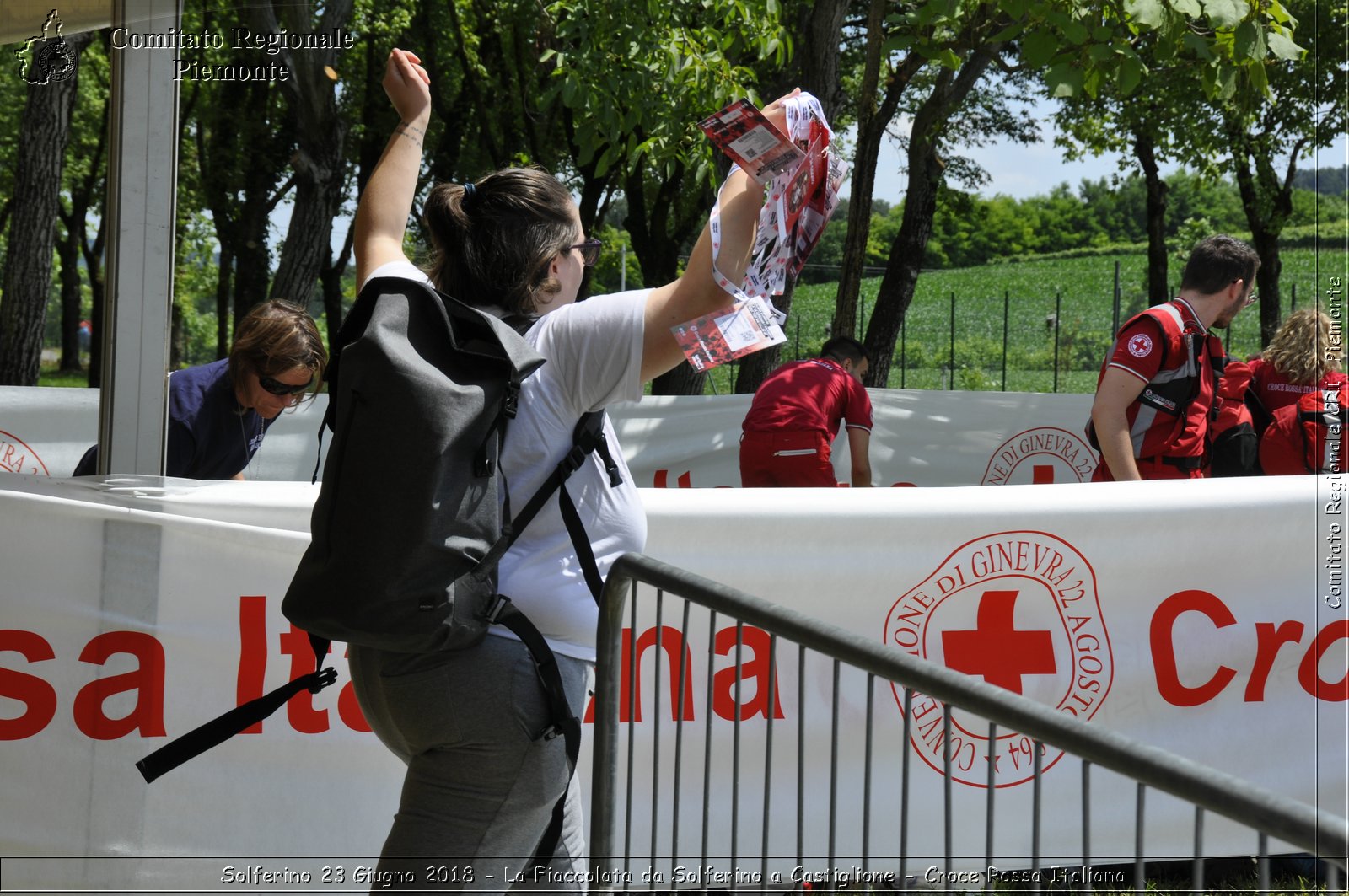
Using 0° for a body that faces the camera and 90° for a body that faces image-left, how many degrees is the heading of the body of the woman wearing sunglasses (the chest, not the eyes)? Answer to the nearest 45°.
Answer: approximately 315°

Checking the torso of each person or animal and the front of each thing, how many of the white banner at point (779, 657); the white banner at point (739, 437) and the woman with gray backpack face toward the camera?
2

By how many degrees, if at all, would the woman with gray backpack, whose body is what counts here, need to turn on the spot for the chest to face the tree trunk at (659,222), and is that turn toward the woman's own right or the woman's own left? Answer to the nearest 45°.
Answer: approximately 45° to the woman's own left

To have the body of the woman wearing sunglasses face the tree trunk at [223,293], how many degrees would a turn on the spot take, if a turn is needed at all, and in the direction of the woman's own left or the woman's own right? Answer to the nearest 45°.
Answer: approximately 135° to the woman's own left

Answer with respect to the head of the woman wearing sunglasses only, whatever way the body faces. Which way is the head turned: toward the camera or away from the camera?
toward the camera

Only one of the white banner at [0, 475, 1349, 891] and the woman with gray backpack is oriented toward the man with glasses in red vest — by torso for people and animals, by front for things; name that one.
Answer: the woman with gray backpack

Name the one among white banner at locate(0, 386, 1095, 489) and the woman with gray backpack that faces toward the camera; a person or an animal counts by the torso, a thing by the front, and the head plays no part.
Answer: the white banner

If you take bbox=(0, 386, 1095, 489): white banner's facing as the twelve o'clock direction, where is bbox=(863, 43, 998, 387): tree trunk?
The tree trunk is roughly at 7 o'clock from the white banner.

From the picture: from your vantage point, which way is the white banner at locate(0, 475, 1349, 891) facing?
toward the camera

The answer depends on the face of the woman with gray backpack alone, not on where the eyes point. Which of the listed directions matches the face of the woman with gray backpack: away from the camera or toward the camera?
away from the camera

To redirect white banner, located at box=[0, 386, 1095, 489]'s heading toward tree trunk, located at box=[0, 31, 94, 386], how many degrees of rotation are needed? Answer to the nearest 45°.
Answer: approximately 135° to its right

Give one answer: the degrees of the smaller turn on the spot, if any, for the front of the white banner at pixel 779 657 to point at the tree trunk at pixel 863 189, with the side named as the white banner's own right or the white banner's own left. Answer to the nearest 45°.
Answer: approximately 180°

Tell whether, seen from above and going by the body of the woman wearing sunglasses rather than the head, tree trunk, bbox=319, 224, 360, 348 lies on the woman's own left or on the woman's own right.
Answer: on the woman's own left

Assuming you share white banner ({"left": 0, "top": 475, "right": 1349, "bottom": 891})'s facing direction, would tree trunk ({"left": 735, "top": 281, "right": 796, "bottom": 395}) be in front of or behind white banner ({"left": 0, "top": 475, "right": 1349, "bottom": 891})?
behind

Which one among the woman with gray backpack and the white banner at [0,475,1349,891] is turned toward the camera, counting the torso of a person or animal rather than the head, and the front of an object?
the white banner

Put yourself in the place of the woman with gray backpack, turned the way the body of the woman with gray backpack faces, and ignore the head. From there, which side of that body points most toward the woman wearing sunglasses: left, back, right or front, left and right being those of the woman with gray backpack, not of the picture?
left
